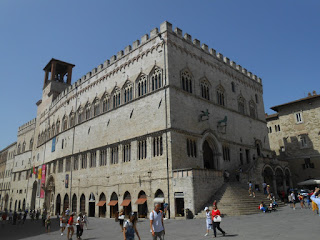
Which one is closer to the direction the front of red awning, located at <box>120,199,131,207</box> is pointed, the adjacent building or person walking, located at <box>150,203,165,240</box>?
the person walking

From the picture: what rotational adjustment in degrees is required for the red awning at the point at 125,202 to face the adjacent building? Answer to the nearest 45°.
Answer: approximately 135° to its left

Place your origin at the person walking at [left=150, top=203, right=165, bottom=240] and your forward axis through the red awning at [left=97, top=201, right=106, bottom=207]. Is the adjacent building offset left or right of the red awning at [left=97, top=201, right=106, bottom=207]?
right

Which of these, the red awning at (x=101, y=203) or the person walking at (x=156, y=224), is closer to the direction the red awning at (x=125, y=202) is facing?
the person walking

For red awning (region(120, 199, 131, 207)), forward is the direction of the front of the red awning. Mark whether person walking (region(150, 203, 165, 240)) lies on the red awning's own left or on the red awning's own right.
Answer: on the red awning's own left

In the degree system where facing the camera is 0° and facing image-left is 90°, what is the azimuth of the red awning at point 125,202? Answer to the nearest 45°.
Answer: approximately 45°

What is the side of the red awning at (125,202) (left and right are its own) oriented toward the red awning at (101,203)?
right
